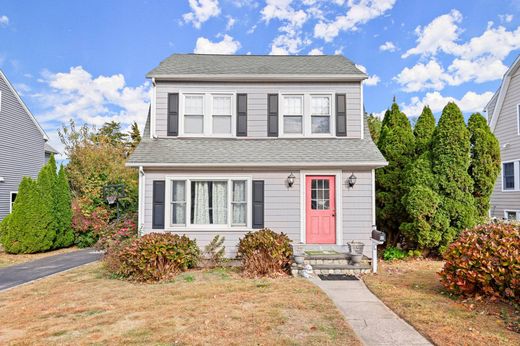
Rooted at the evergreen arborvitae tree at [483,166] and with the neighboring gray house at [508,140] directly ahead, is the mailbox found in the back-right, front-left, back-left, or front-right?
back-left

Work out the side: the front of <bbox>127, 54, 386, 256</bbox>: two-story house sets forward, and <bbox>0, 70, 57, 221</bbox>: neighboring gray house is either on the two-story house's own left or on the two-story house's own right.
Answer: on the two-story house's own right

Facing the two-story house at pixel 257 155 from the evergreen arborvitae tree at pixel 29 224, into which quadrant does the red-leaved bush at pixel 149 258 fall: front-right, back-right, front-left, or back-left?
front-right

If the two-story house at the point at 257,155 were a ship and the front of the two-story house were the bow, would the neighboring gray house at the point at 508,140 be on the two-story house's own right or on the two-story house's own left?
on the two-story house's own left

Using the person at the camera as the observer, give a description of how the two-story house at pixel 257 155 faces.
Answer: facing the viewer

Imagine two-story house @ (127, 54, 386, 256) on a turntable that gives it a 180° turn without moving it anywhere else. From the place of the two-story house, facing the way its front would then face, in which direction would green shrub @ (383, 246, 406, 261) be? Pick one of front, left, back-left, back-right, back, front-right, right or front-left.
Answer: right

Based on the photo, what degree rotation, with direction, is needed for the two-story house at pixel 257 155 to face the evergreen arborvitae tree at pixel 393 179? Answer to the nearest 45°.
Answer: approximately 90° to its left

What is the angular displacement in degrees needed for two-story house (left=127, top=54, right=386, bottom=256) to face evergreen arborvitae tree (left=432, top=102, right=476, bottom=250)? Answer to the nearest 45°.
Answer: approximately 90° to its left

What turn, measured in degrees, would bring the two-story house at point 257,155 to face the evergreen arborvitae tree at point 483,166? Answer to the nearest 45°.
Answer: approximately 90° to its left

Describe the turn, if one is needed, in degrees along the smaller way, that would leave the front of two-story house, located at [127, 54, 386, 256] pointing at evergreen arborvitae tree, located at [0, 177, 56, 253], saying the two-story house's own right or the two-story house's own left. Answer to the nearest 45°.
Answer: approximately 90° to the two-story house's own right

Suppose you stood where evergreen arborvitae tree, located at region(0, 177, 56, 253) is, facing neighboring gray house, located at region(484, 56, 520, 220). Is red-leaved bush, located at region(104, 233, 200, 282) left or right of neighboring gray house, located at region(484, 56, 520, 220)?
right
